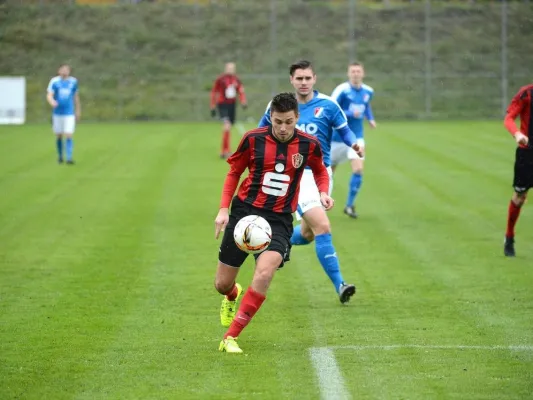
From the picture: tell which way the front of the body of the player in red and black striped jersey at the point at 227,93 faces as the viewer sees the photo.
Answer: toward the camera

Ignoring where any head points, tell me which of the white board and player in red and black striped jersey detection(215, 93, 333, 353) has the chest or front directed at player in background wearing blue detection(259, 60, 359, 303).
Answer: the white board

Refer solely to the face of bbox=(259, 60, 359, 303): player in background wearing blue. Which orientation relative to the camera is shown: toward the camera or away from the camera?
toward the camera

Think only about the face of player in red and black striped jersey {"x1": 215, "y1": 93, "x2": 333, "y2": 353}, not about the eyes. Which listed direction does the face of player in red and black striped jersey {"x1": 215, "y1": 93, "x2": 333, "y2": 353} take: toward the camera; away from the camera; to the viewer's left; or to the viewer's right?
toward the camera

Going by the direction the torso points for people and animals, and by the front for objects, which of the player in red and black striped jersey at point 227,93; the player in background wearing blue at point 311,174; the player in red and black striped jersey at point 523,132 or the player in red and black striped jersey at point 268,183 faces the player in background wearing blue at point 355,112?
the player in red and black striped jersey at point 227,93

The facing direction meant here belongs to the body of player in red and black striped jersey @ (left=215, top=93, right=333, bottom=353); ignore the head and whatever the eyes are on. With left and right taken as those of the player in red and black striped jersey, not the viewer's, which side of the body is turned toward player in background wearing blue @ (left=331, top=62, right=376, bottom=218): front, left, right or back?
back

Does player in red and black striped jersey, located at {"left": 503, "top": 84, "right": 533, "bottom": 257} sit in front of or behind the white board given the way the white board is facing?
in front

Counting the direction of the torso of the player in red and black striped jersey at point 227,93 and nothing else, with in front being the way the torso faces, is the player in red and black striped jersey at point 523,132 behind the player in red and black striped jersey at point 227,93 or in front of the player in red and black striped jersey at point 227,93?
in front

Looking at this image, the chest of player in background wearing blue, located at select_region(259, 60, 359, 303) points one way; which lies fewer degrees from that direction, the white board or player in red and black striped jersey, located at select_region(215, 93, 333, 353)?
the player in red and black striped jersey

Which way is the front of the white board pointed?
toward the camera

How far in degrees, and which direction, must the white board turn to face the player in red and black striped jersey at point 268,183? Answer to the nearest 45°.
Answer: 0° — it already faces them

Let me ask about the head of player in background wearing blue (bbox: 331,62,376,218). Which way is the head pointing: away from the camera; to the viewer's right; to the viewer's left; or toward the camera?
toward the camera

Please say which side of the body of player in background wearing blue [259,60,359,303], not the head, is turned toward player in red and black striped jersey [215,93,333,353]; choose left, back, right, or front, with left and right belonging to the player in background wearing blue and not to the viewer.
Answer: front

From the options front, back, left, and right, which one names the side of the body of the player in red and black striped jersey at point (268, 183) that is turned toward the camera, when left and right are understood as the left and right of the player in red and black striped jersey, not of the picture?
front
